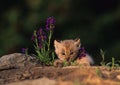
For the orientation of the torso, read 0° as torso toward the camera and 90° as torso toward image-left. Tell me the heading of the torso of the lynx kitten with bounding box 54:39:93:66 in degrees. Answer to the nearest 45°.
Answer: approximately 0°
